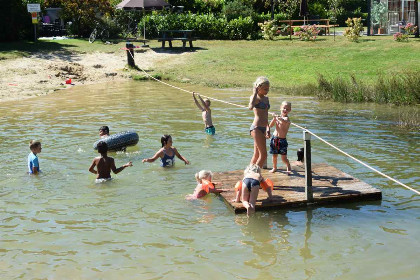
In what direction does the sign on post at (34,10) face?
toward the camera

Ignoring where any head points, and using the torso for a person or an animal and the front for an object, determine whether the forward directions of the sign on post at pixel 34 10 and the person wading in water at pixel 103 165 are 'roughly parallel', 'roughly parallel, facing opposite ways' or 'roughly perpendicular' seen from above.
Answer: roughly parallel, facing opposite ways

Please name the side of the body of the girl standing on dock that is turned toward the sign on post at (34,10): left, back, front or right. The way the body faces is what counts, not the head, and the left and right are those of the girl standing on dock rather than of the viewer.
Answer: back

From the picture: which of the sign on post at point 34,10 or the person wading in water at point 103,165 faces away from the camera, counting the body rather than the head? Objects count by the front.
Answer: the person wading in water

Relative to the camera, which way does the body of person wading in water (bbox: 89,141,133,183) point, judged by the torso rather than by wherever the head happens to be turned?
away from the camera

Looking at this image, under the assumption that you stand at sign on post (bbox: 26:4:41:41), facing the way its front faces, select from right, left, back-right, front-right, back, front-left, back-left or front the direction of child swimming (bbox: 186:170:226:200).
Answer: front

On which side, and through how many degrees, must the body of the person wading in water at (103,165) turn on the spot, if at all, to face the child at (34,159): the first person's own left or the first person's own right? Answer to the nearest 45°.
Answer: approximately 45° to the first person's own left

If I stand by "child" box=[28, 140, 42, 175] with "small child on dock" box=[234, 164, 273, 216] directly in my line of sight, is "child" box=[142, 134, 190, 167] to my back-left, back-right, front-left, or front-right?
front-left

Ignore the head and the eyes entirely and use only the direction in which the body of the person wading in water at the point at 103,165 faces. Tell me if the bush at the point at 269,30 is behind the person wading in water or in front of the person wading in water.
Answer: in front

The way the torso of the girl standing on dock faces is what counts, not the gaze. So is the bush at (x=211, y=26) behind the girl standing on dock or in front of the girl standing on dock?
behind

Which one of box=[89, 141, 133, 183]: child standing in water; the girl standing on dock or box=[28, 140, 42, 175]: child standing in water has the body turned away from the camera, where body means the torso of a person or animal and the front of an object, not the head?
box=[89, 141, 133, 183]: child standing in water

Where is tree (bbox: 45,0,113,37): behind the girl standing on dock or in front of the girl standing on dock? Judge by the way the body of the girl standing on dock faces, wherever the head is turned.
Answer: behind

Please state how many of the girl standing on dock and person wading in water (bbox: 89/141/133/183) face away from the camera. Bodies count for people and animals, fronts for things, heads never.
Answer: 1

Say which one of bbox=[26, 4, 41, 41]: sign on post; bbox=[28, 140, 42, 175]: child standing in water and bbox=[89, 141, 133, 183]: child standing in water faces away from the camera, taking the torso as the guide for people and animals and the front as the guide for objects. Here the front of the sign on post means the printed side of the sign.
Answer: bbox=[89, 141, 133, 183]: child standing in water
